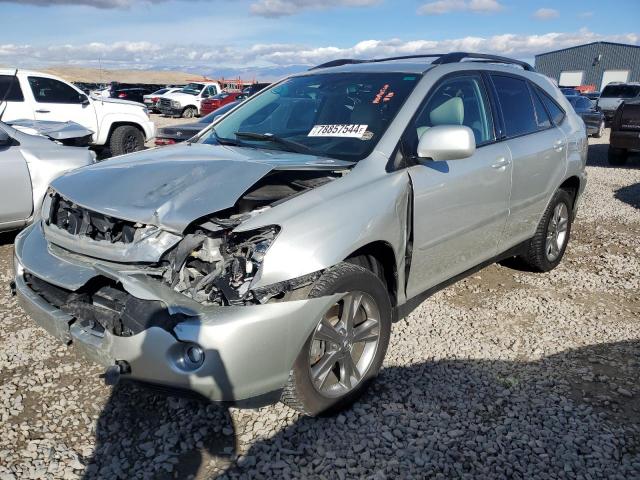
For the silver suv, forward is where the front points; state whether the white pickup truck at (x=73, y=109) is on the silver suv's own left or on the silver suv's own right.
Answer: on the silver suv's own right

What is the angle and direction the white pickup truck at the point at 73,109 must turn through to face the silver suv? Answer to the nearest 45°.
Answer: approximately 90° to its right

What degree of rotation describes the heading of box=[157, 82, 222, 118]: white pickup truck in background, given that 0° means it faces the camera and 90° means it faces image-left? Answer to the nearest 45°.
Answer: approximately 45°

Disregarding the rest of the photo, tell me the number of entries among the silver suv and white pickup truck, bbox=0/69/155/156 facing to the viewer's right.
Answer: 1

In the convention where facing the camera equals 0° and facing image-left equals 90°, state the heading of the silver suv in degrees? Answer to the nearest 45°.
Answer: approximately 45°

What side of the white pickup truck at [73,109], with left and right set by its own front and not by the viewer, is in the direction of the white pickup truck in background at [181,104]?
left

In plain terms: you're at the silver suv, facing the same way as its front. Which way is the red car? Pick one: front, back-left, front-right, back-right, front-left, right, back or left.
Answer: back-right

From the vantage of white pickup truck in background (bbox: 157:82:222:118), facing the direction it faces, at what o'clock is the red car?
The red car is roughly at 9 o'clock from the white pickup truck in background.

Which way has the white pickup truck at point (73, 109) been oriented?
to the viewer's right
